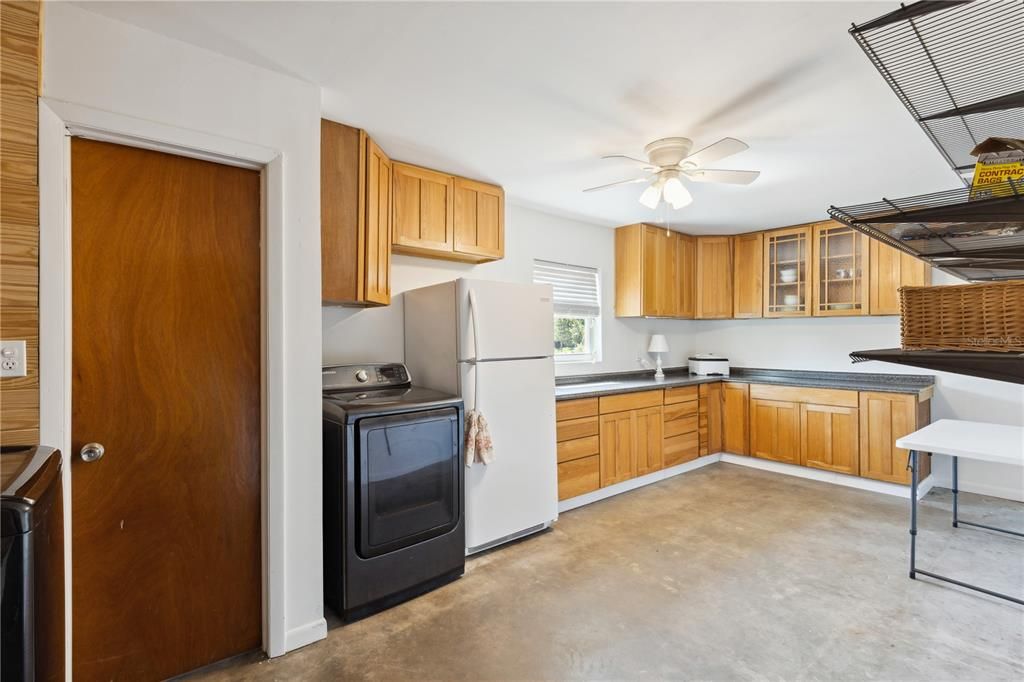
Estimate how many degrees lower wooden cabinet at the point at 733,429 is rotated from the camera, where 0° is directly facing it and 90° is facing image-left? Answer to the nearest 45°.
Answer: approximately 0°

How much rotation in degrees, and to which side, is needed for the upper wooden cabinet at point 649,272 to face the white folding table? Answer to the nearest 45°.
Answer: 0° — it already faces it

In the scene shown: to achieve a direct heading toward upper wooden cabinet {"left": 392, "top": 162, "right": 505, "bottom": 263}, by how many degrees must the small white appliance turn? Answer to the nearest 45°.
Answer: approximately 45° to its right

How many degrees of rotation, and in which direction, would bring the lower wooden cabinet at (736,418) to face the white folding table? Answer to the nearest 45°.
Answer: approximately 45° to its left

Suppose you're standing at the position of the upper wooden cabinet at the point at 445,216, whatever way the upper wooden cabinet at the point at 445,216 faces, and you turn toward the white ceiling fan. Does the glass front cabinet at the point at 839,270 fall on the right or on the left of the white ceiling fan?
left

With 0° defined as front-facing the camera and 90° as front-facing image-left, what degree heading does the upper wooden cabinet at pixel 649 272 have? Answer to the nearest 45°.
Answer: approximately 315°

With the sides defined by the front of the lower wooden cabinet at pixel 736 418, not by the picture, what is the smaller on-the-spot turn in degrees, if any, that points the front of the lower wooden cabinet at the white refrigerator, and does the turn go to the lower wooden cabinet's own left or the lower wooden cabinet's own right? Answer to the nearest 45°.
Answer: approximately 45° to the lower wooden cabinet's own right

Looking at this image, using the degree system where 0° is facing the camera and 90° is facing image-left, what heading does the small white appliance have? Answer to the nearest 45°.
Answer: approximately 0°

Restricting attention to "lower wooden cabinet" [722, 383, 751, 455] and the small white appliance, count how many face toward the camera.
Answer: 2

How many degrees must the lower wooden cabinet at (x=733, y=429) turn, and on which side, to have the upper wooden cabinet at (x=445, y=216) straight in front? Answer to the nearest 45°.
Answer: approximately 45° to its right
